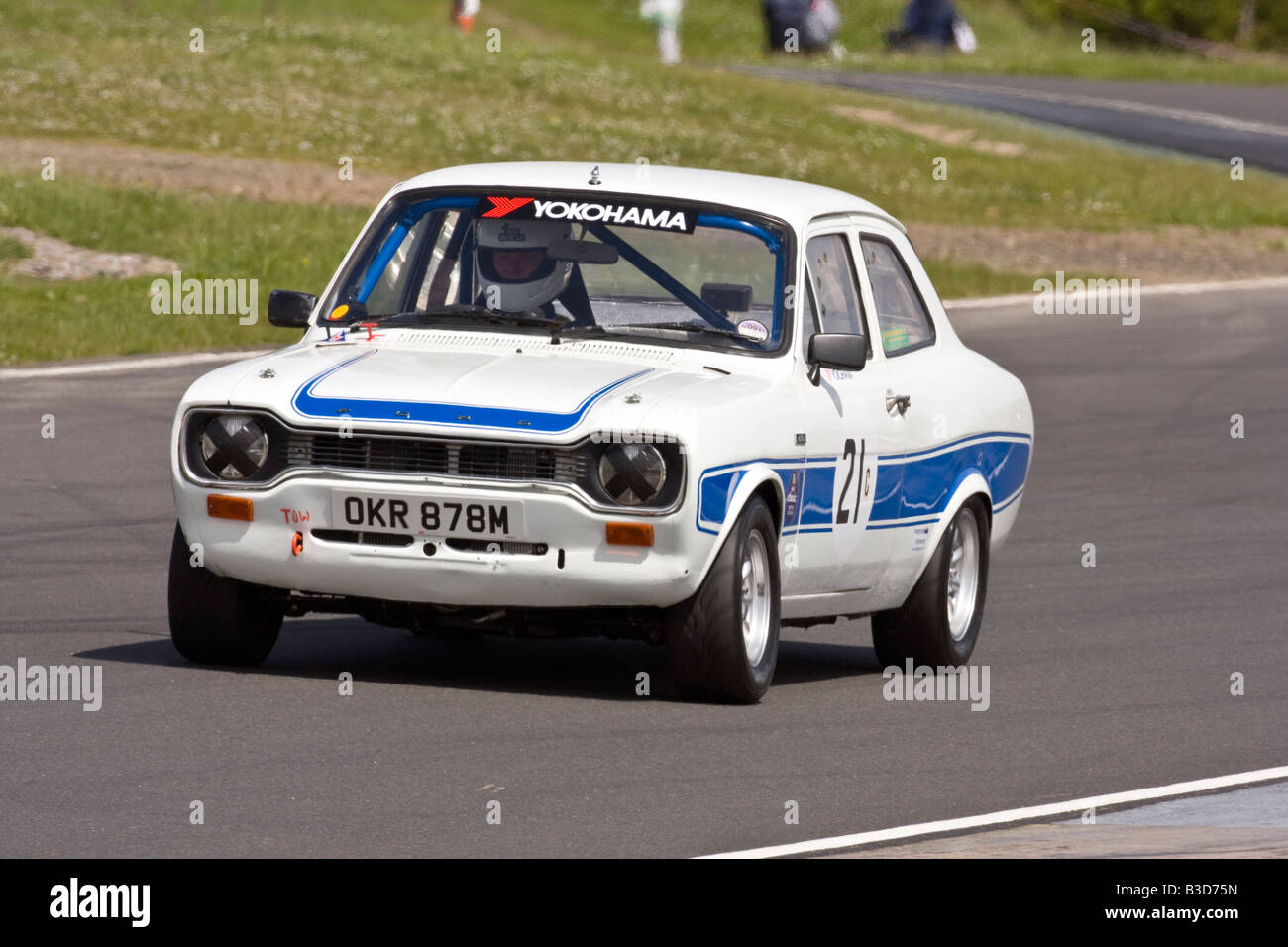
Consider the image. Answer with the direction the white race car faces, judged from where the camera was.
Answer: facing the viewer and to the left of the viewer

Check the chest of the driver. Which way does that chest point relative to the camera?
toward the camera
